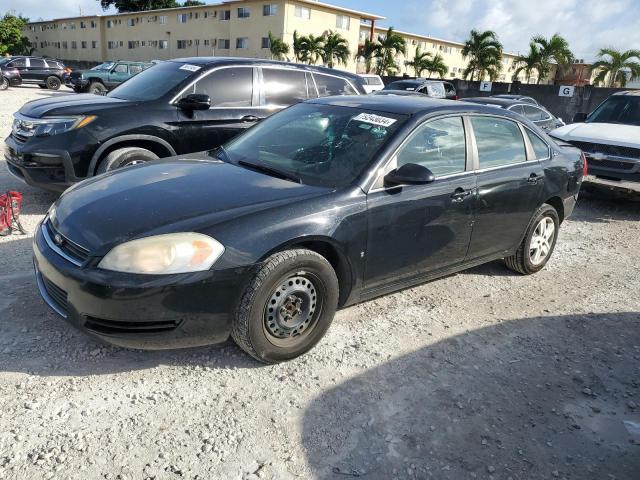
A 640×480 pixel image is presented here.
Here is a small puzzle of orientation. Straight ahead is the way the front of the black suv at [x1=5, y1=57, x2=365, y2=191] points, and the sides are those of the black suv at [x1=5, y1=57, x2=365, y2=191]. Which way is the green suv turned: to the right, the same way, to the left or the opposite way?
the same way

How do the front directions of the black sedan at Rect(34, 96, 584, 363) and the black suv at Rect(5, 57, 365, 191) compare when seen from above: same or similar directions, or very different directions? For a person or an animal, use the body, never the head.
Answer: same or similar directions

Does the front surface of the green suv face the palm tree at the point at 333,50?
no

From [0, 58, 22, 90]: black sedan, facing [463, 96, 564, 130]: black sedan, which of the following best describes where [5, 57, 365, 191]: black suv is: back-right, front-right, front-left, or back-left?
front-right

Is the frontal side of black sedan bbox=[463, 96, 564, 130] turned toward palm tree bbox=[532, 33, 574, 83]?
no

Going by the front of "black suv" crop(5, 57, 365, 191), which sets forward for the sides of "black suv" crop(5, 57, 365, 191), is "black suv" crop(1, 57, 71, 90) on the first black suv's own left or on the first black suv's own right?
on the first black suv's own right

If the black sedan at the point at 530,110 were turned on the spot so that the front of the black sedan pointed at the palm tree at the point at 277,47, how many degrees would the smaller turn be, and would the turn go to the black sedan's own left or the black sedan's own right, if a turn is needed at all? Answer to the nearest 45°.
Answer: approximately 90° to the black sedan's own right

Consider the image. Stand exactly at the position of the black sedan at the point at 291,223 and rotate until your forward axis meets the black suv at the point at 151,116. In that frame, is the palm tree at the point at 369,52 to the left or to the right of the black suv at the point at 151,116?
right

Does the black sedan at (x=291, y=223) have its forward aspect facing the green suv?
no

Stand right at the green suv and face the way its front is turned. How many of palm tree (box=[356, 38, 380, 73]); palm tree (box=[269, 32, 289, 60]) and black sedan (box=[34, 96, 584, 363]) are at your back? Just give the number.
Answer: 2

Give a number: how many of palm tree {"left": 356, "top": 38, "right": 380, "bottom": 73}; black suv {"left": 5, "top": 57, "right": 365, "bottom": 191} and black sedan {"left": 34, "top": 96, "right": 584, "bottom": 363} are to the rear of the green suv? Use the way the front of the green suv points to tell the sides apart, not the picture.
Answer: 1

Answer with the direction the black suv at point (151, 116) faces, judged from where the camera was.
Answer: facing the viewer and to the left of the viewer

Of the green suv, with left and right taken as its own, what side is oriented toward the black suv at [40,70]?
right

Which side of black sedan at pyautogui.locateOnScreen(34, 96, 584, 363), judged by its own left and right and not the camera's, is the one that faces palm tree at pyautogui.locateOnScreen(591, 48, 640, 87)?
back

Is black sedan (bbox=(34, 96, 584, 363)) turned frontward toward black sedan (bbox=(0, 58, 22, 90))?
no

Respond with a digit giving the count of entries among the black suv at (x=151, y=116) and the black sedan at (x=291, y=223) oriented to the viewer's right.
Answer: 0

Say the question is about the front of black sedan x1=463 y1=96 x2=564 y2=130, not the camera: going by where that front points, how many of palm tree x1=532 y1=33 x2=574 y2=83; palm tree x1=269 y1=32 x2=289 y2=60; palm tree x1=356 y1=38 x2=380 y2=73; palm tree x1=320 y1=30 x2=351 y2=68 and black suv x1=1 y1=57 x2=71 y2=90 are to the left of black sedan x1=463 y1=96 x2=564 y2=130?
0

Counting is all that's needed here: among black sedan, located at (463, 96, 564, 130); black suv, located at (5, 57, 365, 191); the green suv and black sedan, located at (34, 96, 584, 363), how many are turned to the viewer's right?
0
